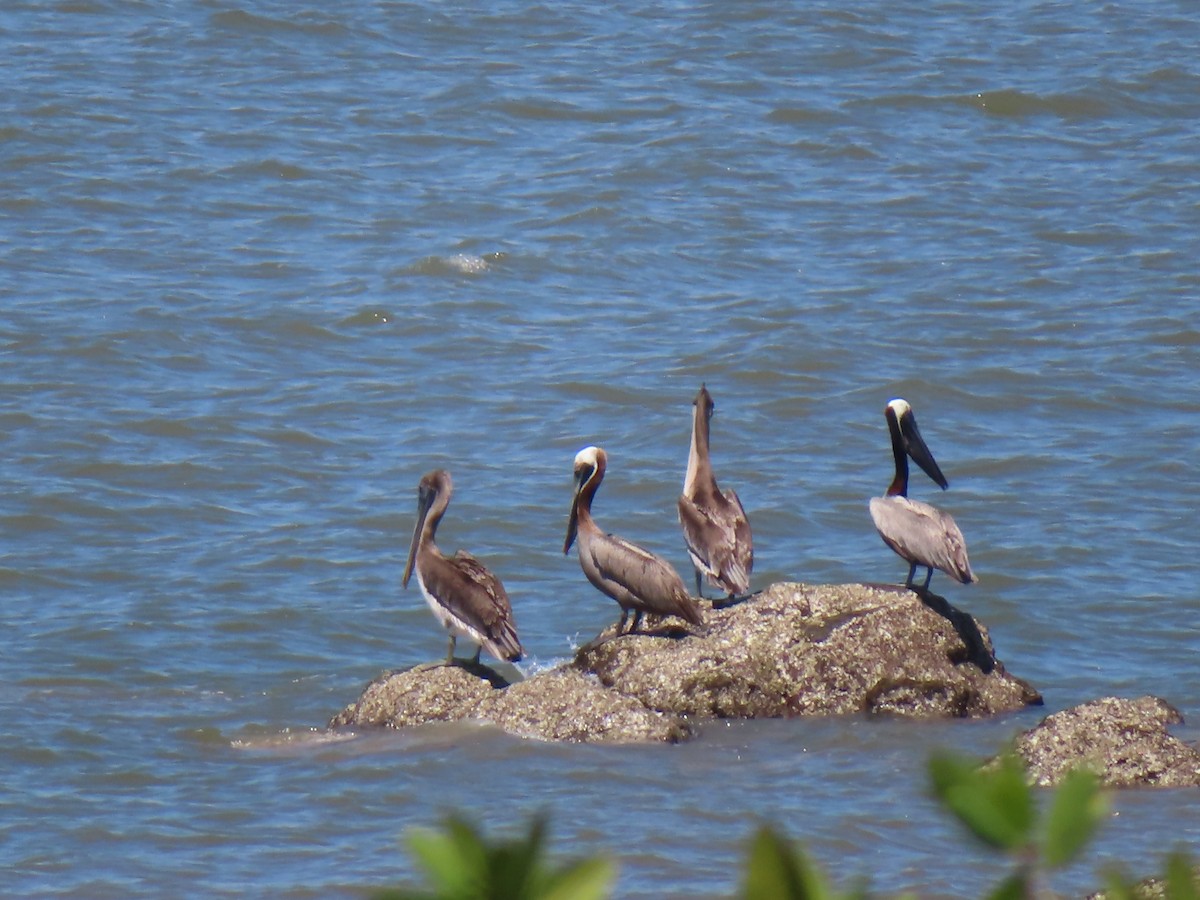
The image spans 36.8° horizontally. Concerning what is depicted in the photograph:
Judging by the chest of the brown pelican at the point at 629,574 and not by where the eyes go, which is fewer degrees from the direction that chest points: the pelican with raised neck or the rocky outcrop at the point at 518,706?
the rocky outcrop

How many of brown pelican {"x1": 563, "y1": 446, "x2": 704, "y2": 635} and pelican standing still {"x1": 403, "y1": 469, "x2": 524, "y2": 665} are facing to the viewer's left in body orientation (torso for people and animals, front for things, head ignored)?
2

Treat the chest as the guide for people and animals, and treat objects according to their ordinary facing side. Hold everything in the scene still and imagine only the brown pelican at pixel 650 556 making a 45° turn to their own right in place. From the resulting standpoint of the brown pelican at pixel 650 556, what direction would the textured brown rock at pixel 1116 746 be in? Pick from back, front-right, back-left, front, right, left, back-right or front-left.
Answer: back

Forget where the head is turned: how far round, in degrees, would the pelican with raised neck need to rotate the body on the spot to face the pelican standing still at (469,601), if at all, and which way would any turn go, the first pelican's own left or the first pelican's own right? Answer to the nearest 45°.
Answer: approximately 90° to the first pelican's own left

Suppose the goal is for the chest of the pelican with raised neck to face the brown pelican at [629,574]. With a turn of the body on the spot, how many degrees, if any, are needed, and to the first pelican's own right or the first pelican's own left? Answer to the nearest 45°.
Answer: approximately 90° to the first pelican's own left

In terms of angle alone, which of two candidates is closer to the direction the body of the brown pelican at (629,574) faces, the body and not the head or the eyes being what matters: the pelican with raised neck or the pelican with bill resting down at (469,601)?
the pelican with bill resting down

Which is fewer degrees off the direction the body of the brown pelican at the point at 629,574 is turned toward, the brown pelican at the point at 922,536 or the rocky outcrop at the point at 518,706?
the rocky outcrop

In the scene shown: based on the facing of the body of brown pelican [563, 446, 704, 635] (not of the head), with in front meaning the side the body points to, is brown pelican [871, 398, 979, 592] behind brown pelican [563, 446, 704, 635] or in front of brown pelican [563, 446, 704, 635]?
behind

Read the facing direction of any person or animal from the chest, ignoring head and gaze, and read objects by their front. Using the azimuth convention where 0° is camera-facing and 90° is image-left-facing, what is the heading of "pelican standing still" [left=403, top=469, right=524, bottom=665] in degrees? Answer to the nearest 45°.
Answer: approximately 90°

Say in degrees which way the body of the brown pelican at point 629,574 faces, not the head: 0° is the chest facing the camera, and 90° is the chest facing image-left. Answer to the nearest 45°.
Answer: approximately 90°
